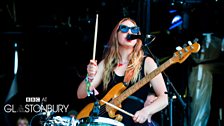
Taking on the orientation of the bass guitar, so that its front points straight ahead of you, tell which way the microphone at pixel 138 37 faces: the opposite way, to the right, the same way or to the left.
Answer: to the right

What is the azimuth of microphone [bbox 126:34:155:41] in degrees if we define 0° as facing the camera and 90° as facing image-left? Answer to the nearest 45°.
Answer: approximately 90°

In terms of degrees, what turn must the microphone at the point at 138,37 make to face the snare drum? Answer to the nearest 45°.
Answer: approximately 45° to its left

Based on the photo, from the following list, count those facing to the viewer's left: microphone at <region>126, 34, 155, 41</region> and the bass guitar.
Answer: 1

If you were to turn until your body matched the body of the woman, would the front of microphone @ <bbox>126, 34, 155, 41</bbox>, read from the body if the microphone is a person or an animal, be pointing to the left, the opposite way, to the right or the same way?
to the right

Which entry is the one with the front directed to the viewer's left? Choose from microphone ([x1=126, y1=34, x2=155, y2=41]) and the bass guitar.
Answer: the microphone

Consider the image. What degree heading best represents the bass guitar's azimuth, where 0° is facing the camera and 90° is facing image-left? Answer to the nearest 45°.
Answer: approximately 0°
